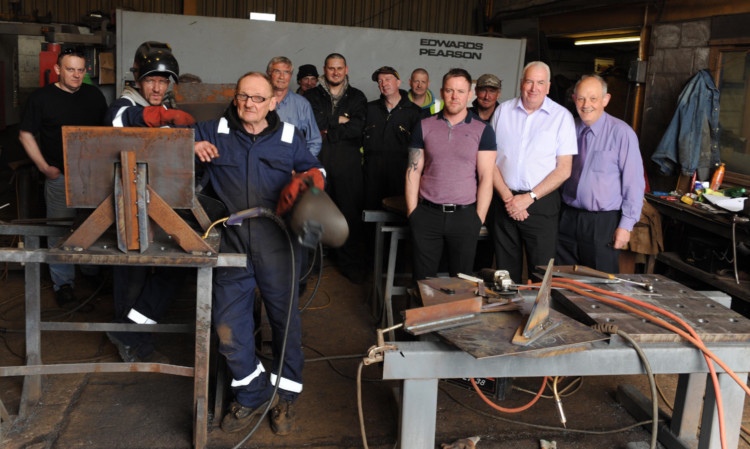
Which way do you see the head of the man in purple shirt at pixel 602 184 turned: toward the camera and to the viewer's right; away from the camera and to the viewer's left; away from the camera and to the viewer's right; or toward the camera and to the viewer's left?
toward the camera and to the viewer's left

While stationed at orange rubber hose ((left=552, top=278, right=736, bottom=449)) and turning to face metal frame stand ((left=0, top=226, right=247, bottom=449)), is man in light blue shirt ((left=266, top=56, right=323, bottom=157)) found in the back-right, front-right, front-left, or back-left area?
front-right

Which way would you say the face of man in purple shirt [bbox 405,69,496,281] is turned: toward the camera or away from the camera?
toward the camera

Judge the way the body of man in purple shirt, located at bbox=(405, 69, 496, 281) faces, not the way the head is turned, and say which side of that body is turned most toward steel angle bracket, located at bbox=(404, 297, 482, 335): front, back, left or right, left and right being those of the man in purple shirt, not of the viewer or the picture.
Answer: front

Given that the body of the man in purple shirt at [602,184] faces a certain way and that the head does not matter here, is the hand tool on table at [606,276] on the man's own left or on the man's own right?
on the man's own left

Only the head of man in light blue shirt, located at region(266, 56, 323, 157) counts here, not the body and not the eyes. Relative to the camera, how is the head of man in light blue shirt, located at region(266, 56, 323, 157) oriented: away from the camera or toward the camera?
toward the camera

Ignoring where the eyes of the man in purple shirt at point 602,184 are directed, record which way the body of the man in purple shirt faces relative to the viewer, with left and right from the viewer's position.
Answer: facing the viewer and to the left of the viewer

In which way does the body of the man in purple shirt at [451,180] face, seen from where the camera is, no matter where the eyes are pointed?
toward the camera

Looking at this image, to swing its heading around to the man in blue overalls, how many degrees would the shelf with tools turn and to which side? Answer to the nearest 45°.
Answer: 0° — it already faces them

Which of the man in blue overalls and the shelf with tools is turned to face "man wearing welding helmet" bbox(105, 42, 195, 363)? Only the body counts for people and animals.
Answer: the shelf with tools

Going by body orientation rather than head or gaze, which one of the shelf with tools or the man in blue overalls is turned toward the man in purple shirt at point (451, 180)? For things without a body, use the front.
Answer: the shelf with tools

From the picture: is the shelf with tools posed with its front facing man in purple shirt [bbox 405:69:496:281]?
yes

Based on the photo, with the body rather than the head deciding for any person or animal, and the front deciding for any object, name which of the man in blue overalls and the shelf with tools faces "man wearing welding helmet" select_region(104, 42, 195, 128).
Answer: the shelf with tools

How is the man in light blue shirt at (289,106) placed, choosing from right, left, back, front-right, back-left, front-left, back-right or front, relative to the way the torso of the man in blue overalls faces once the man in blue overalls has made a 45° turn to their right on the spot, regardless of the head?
back-right

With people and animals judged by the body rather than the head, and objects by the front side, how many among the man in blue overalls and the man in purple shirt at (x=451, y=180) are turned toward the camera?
2

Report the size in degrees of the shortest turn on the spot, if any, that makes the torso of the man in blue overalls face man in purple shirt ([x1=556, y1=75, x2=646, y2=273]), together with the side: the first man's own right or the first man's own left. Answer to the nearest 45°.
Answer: approximately 90° to the first man's own left

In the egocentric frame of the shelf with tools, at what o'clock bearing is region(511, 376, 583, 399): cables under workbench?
The cables under workbench is roughly at 11 o'clock from the shelf with tools.

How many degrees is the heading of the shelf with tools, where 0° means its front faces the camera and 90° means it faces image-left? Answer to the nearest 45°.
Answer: approximately 45°

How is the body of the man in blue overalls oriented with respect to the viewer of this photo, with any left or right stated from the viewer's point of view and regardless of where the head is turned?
facing the viewer

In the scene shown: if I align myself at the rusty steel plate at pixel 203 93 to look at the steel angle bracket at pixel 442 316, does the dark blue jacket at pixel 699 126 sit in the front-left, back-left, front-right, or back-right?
front-left

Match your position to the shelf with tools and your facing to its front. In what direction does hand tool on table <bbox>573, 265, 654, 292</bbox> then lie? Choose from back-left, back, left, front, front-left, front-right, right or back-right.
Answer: front-left
